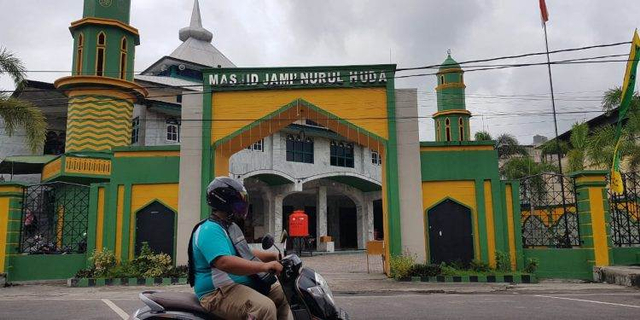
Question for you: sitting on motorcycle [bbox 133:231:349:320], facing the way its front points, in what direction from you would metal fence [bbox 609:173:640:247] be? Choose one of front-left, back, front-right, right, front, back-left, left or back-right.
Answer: front-left

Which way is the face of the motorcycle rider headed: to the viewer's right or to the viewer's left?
to the viewer's right

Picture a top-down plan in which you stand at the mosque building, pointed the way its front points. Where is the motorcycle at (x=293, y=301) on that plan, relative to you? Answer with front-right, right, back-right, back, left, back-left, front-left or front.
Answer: front

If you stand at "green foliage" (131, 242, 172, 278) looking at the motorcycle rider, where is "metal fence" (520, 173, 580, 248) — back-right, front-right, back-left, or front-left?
front-left

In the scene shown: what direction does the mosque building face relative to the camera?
toward the camera

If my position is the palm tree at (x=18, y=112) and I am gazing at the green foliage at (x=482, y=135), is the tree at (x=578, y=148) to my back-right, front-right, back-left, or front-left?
front-right

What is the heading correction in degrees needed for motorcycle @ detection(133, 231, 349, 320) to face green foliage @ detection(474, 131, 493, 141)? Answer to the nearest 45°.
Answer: approximately 45° to its left

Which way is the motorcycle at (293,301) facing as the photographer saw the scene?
facing to the right of the viewer

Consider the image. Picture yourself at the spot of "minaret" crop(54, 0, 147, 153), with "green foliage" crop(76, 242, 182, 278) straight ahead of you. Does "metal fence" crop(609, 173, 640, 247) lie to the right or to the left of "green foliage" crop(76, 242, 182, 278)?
left

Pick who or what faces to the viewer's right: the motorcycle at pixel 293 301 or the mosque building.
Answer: the motorcycle

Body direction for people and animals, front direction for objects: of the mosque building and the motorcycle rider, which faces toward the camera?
the mosque building

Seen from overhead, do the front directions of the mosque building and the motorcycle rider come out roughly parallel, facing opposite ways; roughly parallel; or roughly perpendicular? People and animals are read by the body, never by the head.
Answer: roughly perpendicular

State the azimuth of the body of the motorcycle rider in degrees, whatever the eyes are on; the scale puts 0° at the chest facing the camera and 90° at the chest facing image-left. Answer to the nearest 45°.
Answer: approximately 270°

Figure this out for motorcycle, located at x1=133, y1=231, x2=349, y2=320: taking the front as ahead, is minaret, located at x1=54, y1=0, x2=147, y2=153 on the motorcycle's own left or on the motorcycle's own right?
on the motorcycle's own left

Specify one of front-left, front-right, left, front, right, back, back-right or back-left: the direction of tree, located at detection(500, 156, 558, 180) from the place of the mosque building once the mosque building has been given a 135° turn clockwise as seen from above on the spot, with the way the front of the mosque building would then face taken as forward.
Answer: right

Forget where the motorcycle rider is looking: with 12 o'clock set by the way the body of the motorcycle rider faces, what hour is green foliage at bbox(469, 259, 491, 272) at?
The green foliage is roughly at 10 o'clock from the motorcycle rider.
